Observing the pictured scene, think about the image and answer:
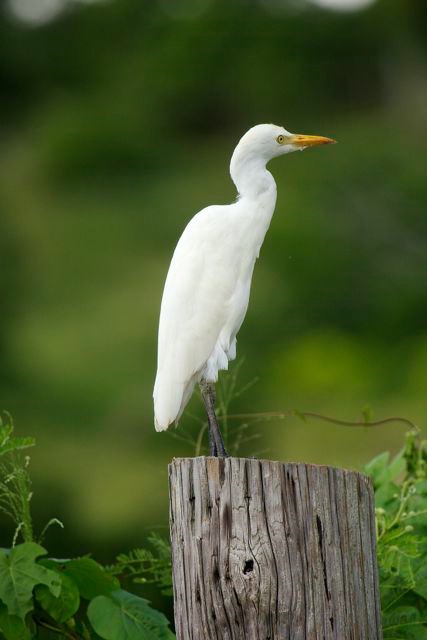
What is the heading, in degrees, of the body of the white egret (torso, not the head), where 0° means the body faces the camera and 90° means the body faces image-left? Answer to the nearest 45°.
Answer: approximately 270°
